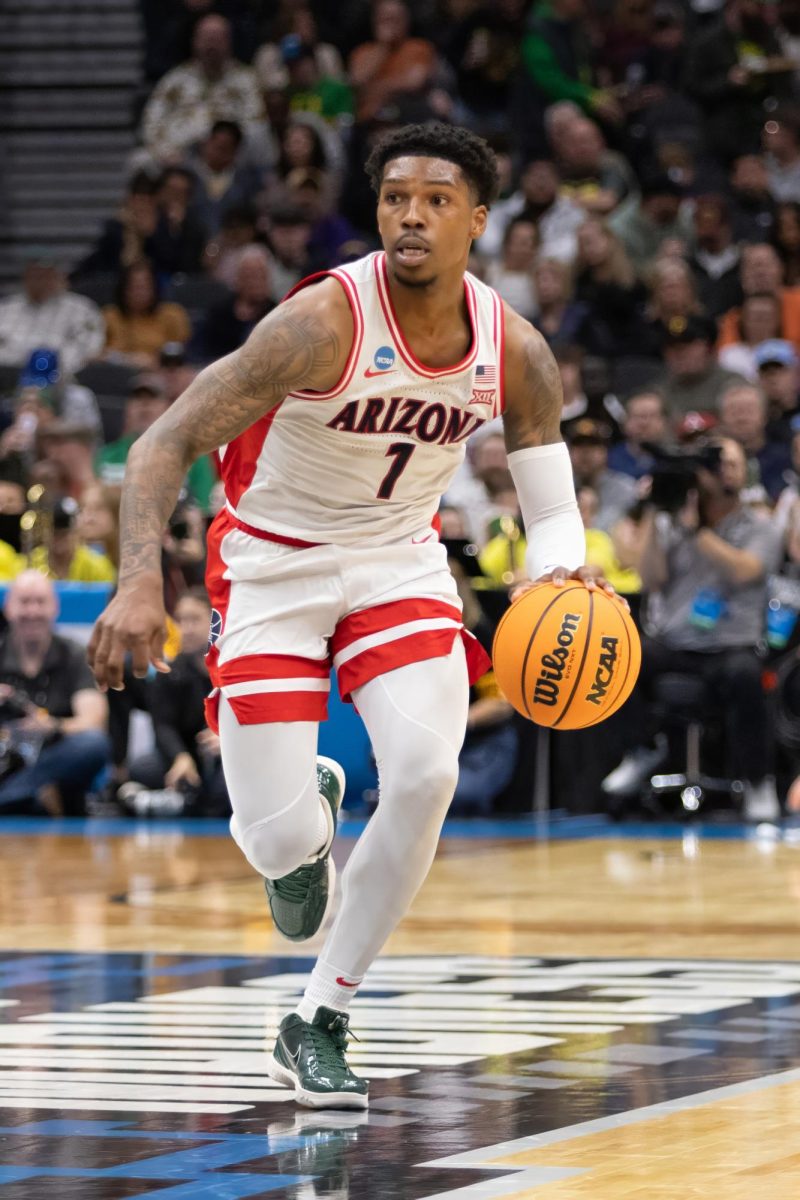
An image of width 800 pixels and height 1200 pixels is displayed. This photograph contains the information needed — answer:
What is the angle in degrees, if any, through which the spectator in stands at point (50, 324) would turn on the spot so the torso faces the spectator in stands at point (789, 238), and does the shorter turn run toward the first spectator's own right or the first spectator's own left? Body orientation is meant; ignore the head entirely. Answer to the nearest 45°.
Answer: approximately 45° to the first spectator's own left

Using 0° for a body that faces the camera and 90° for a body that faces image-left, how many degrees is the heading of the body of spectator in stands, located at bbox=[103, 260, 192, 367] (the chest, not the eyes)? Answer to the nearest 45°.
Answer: approximately 0°

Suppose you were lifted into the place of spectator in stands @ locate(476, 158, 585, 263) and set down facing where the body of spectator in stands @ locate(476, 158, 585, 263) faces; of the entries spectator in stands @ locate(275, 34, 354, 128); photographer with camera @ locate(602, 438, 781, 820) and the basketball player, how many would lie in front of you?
2

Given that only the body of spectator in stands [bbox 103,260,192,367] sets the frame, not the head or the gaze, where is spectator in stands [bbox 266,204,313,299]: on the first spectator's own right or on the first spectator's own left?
on the first spectator's own left

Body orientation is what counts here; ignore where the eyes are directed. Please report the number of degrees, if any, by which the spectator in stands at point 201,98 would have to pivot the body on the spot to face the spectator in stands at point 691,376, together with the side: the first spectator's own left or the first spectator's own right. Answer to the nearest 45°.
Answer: approximately 45° to the first spectator's own left

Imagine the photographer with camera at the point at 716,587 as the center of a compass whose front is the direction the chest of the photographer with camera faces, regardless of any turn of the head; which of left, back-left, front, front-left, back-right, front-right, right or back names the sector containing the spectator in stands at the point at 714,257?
back-right

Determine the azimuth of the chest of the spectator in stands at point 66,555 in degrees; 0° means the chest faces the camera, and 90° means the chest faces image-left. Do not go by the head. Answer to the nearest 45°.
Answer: approximately 0°

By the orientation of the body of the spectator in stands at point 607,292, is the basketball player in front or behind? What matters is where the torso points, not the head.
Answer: in front

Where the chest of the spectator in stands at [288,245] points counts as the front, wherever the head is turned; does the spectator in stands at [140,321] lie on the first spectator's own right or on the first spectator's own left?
on the first spectator's own right

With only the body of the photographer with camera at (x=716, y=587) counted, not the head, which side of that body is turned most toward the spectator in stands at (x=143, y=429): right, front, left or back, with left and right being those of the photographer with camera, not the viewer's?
right

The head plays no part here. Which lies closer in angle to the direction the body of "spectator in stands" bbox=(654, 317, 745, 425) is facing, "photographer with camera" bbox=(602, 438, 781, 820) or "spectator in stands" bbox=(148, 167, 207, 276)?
the photographer with camera
